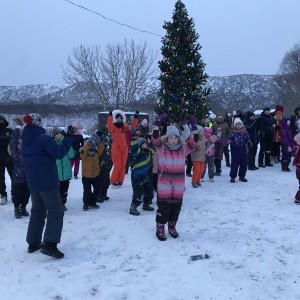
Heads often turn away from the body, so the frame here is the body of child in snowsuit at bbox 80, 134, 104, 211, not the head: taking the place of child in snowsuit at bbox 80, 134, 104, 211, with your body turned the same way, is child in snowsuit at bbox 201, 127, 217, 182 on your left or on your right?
on your left

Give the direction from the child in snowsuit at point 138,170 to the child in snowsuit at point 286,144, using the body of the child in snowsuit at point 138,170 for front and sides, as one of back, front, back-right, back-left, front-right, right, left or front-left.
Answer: left

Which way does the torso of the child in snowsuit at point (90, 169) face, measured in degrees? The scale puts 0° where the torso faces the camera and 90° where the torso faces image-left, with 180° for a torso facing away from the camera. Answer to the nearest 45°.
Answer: approximately 0°

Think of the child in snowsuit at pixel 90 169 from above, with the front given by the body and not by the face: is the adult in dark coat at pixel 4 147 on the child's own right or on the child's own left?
on the child's own right

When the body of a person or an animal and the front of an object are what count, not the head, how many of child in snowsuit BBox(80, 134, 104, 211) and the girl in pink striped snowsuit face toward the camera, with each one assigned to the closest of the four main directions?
2

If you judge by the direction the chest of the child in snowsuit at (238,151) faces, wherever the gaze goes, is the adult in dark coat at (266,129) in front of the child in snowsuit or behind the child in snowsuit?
behind

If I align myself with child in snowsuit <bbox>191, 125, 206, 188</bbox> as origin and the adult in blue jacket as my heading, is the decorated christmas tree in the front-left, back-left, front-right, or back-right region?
back-right
